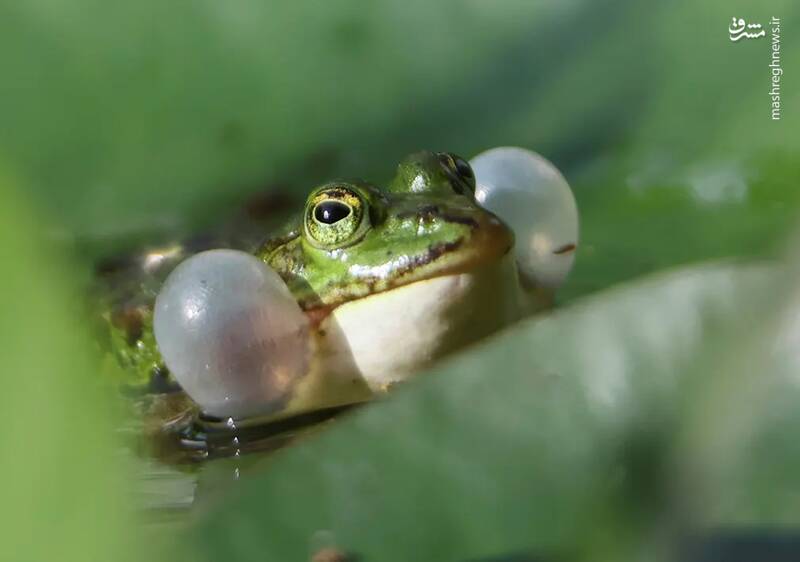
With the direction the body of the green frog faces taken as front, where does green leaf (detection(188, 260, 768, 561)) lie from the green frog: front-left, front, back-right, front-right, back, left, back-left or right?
front-right

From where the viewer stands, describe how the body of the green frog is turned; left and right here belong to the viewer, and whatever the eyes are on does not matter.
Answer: facing the viewer and to the right of the viewer

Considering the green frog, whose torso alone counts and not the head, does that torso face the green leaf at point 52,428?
no

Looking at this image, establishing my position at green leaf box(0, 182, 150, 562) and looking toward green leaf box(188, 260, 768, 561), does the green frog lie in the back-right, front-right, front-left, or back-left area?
front-left
